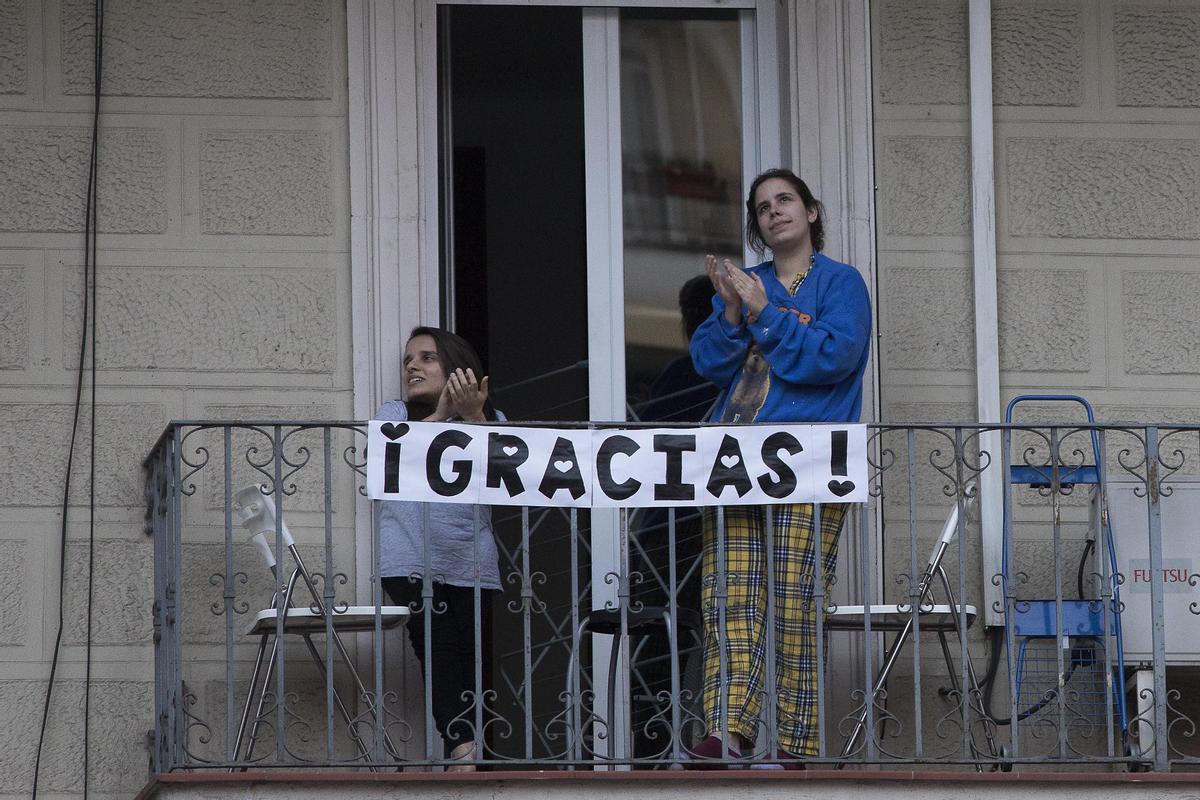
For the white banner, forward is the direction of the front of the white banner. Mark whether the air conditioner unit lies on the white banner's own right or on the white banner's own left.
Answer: on the white banner's own left

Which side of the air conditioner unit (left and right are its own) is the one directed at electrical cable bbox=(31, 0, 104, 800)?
right

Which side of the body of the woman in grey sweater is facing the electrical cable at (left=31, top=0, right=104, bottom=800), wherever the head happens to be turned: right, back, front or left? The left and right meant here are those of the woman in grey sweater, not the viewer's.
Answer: right

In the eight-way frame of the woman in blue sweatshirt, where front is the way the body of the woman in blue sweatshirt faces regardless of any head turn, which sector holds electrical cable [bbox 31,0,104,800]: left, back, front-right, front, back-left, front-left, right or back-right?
front-right

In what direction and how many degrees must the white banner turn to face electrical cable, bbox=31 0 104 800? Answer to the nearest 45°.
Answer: approximately 90° to its right

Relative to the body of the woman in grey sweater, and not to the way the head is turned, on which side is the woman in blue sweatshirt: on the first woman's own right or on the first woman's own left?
on the first woman's own left

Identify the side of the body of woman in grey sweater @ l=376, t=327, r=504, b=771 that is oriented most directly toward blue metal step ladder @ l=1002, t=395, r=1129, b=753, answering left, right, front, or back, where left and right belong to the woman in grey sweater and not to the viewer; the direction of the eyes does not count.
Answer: left

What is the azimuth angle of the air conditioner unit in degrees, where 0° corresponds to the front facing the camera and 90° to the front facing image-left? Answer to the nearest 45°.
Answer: approximately 0°
